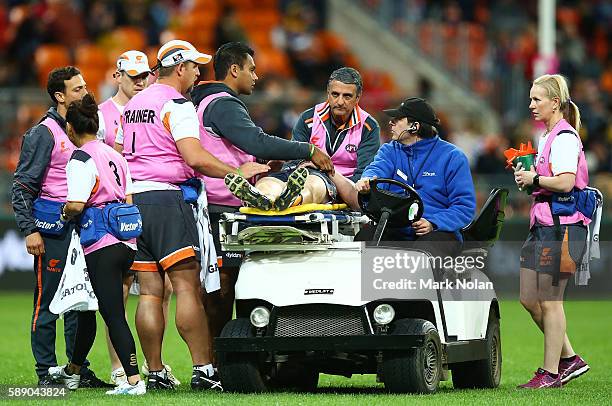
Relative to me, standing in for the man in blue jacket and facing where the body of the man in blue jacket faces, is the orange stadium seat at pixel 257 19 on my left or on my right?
on my right

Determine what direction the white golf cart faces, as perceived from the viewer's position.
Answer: facing the viewer and to the left of the viewer

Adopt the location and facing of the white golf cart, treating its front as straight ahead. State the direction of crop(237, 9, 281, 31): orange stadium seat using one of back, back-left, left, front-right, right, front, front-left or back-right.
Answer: back-right

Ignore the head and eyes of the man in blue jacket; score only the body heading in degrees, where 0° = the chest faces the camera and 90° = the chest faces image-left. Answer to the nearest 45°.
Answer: approximately 45°

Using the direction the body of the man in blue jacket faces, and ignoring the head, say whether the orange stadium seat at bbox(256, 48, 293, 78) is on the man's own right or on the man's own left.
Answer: on the man's own right

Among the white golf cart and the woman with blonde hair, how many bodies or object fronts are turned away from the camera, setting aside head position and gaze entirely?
0

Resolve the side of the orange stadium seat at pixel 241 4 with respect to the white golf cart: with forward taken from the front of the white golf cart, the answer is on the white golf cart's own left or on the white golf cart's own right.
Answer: on the white golf cart's own right

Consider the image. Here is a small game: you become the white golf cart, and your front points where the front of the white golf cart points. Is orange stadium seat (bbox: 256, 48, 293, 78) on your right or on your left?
on your right

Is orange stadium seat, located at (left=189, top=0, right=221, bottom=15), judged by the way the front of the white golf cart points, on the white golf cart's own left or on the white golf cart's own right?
on the white golf cart's own right
